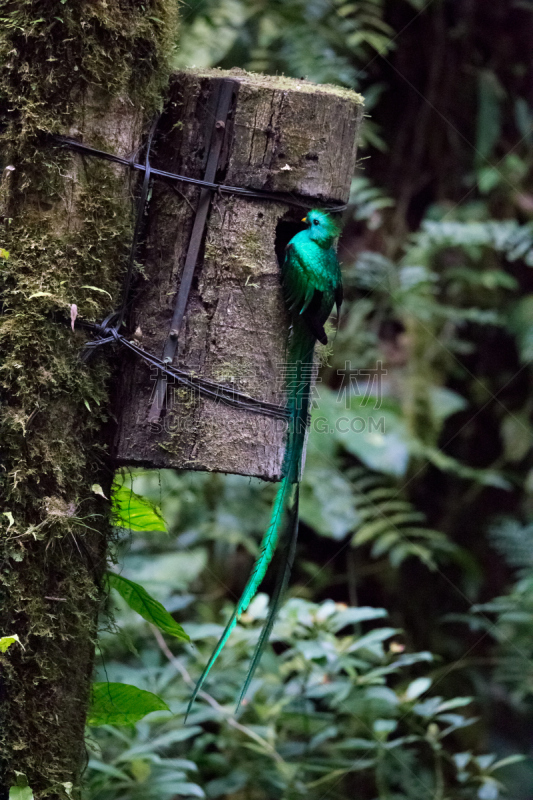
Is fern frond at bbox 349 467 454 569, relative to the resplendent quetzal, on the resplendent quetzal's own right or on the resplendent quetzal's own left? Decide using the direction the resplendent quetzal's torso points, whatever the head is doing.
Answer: on the resplendent quetzal's own right

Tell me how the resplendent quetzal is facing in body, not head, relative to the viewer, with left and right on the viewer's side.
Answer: facing away from the viewer and to the left of the viewer
